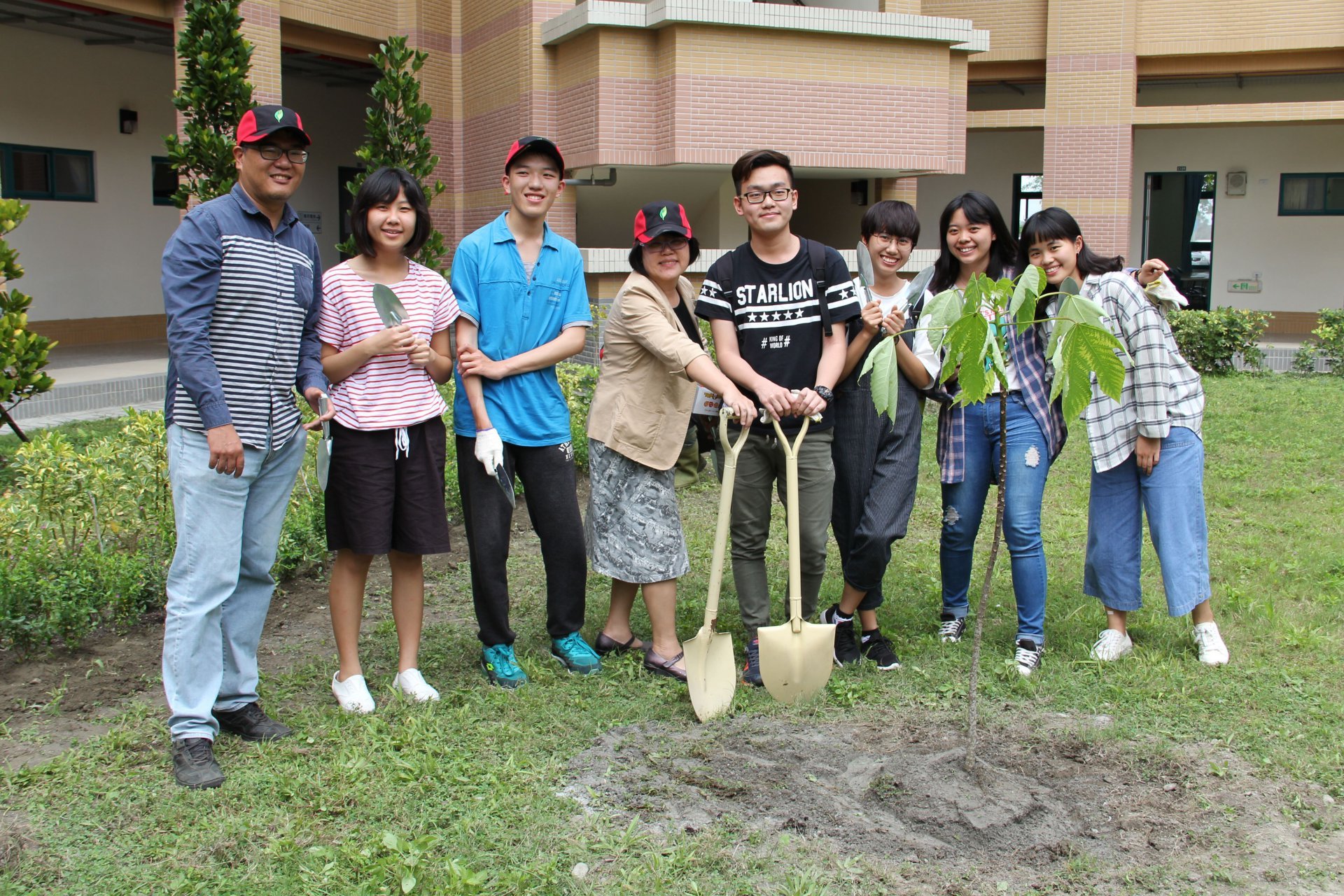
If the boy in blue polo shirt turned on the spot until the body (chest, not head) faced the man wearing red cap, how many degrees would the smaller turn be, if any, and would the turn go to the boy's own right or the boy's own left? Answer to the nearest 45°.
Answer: approximately 45° to the boy's own right

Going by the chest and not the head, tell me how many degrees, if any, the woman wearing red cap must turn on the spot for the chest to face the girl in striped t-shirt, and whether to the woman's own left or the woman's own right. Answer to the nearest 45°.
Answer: approximately 90° to the woman's own right

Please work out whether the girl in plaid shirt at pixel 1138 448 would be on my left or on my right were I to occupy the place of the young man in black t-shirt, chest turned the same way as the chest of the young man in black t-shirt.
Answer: on my left

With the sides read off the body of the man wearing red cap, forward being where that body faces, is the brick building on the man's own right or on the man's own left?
on the man's own left

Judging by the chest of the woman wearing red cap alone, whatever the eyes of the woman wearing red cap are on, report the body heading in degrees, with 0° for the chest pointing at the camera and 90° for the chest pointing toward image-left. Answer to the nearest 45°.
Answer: approximately 315°

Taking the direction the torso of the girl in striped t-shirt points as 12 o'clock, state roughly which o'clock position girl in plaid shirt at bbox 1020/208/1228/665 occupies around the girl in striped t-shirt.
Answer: The girl in plaid shirt is roughly at 9 o'clock from the girl in striped t-shirt.

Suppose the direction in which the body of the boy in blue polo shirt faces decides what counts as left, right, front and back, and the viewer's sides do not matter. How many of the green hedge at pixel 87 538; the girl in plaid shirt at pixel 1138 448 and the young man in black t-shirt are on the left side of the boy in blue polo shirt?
2

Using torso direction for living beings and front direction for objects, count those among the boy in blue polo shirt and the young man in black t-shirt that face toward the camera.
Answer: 2
